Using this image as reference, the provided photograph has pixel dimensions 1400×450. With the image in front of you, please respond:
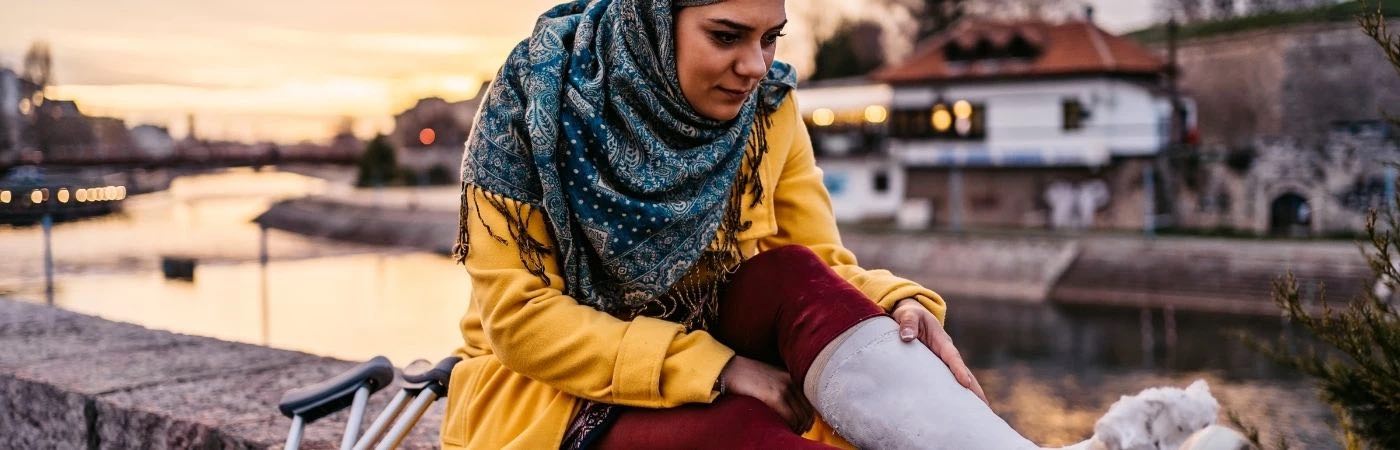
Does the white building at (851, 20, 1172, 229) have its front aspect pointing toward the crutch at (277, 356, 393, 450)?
yes

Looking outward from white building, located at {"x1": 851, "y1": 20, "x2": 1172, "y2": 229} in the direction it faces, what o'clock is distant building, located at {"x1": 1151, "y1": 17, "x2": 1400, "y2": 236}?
The distant building is roughly at 8 o'clock from the white building.

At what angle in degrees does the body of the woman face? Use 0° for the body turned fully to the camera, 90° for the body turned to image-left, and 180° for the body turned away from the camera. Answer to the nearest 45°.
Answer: approximately 315°

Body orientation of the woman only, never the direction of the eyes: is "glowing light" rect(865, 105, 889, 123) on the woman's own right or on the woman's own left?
on the woman's own left

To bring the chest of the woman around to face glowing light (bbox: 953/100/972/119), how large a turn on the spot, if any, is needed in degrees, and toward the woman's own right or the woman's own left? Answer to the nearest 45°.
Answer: approximately 135° to the woman's own left

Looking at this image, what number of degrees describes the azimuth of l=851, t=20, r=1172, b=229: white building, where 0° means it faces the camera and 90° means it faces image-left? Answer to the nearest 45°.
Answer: approximately 0°

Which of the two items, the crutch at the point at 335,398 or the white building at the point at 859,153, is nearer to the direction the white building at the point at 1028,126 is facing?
the crutch

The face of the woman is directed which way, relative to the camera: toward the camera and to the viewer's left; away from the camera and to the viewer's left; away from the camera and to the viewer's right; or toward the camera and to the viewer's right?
toward the camera and to the viewer's right

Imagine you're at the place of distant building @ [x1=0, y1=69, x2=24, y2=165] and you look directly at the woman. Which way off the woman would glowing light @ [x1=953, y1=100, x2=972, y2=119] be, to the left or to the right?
left
